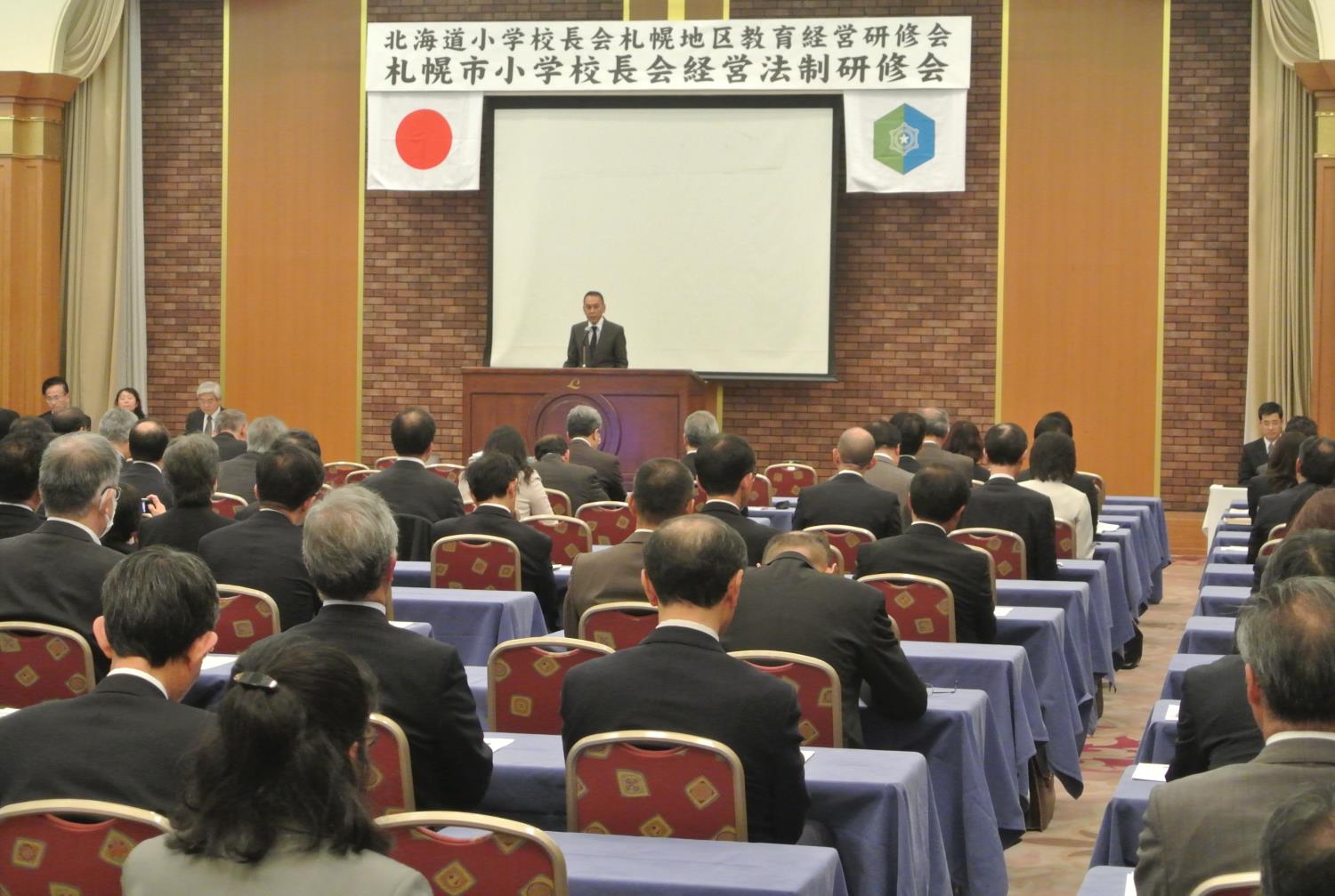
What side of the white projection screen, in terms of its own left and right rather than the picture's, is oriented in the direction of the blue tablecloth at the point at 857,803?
front

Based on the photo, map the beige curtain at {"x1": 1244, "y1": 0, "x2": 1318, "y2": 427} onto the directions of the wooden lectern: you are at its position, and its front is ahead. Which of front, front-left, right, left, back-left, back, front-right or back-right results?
left

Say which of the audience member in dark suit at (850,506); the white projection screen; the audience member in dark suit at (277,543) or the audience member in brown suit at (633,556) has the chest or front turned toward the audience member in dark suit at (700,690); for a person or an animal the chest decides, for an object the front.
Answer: the white projection screen

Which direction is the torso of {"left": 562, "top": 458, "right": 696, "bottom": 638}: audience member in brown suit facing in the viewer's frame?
away from the camera

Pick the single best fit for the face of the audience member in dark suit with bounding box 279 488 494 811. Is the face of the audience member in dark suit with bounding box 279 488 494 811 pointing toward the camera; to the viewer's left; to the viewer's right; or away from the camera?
away from the camera

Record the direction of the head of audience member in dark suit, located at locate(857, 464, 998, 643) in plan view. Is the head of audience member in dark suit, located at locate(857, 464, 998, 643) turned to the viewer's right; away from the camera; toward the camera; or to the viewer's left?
away from the camera

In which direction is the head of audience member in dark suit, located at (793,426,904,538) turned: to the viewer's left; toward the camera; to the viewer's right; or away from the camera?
away from the camera

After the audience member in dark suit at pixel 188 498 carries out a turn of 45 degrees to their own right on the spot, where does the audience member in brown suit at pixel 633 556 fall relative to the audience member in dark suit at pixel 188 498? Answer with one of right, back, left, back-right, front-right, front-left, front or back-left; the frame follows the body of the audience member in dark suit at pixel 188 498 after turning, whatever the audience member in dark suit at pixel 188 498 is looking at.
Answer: front-right

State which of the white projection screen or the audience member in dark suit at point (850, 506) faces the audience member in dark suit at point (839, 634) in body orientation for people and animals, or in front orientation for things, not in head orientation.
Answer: the white projection screen

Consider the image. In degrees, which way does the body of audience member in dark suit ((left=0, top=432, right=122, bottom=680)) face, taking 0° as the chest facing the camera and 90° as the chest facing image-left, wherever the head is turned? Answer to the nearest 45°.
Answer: approximately 225°

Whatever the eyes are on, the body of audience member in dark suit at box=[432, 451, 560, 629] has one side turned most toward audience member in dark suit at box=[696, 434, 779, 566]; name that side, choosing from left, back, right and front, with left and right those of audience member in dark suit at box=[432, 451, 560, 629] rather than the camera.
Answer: right

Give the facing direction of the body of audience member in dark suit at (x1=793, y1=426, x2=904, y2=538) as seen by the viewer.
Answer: away from the camera

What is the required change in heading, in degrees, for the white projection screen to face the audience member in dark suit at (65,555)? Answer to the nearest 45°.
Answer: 0° — it already faces them

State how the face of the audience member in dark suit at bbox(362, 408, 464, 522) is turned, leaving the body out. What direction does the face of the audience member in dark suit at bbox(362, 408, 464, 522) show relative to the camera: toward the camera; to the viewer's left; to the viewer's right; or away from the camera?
away from the camera

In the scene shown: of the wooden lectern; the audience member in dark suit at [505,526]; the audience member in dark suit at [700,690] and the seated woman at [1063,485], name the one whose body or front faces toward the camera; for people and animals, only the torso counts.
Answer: the wooden lectern
